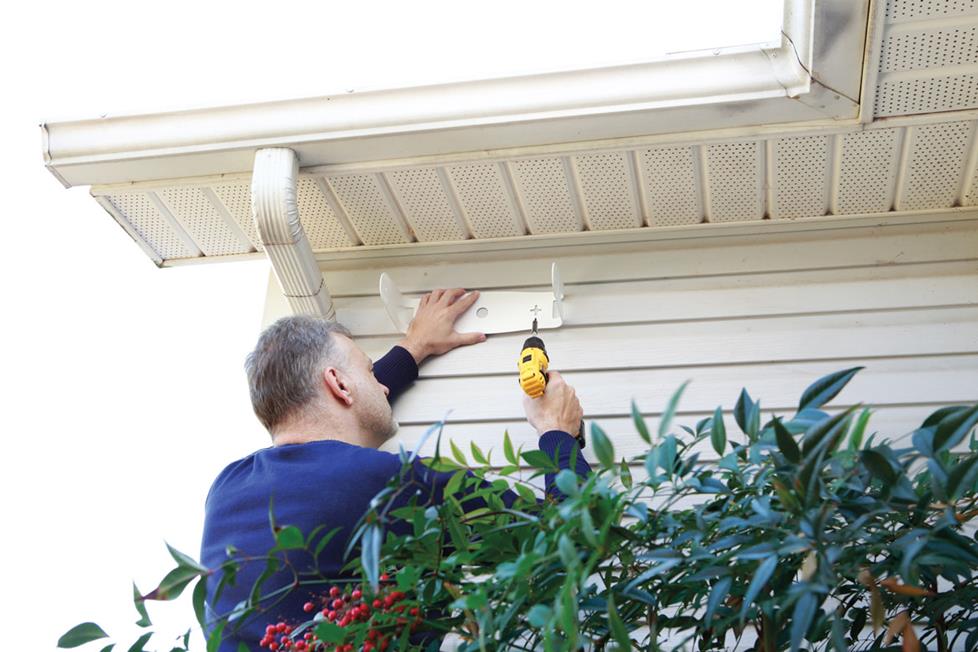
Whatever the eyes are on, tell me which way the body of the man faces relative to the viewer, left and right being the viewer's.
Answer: facing away from the viewer and to the right of the viewer

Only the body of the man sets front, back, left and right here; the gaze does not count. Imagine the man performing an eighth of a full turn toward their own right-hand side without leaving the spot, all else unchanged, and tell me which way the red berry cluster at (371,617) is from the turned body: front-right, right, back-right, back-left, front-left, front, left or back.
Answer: right

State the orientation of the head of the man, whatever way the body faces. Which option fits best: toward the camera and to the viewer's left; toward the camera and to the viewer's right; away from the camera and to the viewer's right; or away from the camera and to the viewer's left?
away from the camera and to the viewer's right
